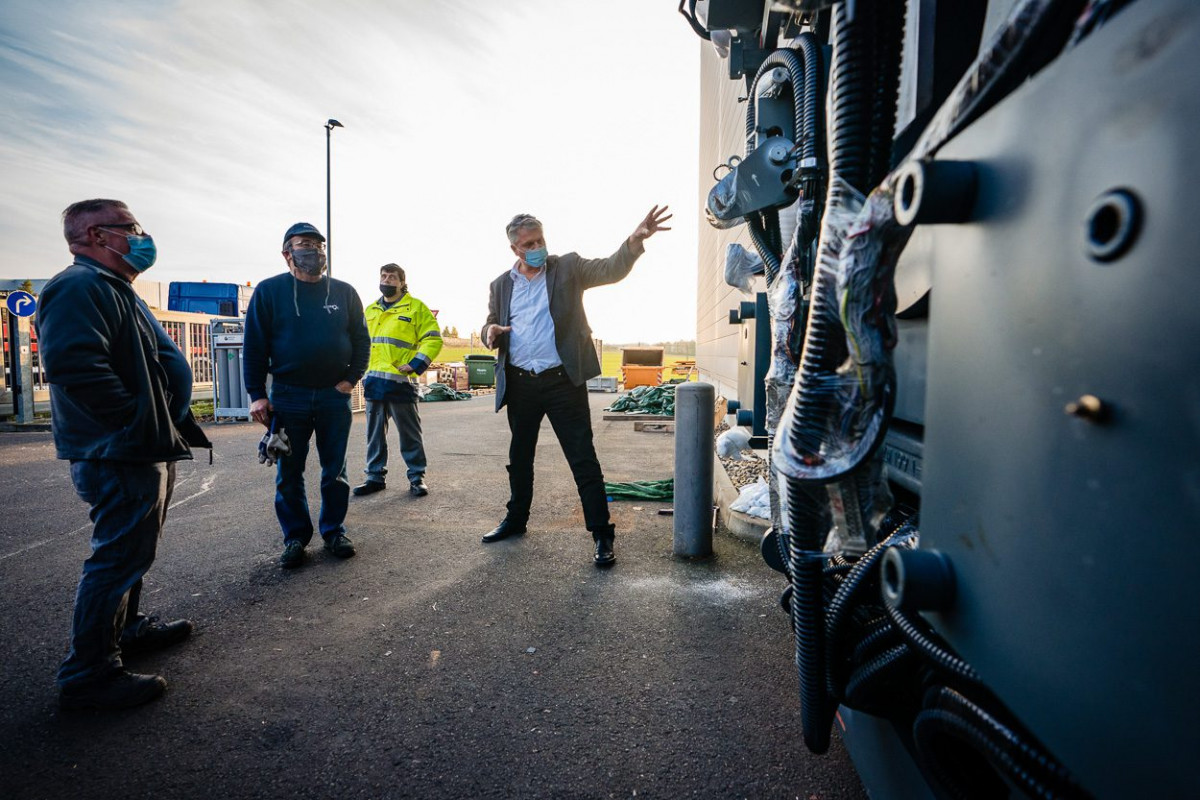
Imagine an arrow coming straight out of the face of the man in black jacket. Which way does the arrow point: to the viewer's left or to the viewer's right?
to the viewer's right

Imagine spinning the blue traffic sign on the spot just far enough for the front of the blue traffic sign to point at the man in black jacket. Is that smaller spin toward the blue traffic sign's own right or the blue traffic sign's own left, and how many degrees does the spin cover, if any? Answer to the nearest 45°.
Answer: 0° — it already faces them

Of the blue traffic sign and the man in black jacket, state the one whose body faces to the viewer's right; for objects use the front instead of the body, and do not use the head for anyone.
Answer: the man in black jacket

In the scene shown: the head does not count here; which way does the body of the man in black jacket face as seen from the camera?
to the viewer's right

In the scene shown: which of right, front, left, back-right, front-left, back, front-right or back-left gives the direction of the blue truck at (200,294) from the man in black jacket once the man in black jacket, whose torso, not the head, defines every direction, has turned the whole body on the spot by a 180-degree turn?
right

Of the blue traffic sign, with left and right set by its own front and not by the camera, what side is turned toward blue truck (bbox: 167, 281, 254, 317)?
back

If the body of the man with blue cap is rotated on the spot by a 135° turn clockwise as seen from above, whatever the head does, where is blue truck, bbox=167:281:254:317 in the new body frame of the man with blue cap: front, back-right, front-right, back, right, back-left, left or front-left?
front-right

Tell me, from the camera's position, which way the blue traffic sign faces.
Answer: facing the viewer

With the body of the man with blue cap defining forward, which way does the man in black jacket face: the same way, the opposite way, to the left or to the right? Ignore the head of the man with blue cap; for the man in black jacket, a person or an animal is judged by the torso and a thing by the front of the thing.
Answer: to the left

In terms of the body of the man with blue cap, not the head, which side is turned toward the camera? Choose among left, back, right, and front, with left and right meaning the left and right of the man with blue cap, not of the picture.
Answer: front

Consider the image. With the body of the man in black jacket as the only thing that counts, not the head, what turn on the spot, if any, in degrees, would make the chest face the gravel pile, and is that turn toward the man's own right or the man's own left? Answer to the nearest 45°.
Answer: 0° — they already face it

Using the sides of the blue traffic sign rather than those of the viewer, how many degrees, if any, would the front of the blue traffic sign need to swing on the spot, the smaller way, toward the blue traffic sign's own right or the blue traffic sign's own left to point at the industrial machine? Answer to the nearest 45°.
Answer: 0° — it already faces it

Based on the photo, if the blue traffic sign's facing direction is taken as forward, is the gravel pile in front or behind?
in front

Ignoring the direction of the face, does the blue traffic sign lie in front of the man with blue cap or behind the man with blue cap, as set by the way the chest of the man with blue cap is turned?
behind

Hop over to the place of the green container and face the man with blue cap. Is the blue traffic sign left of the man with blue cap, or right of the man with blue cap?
right

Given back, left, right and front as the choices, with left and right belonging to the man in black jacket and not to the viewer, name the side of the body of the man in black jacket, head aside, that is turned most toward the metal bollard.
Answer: front
